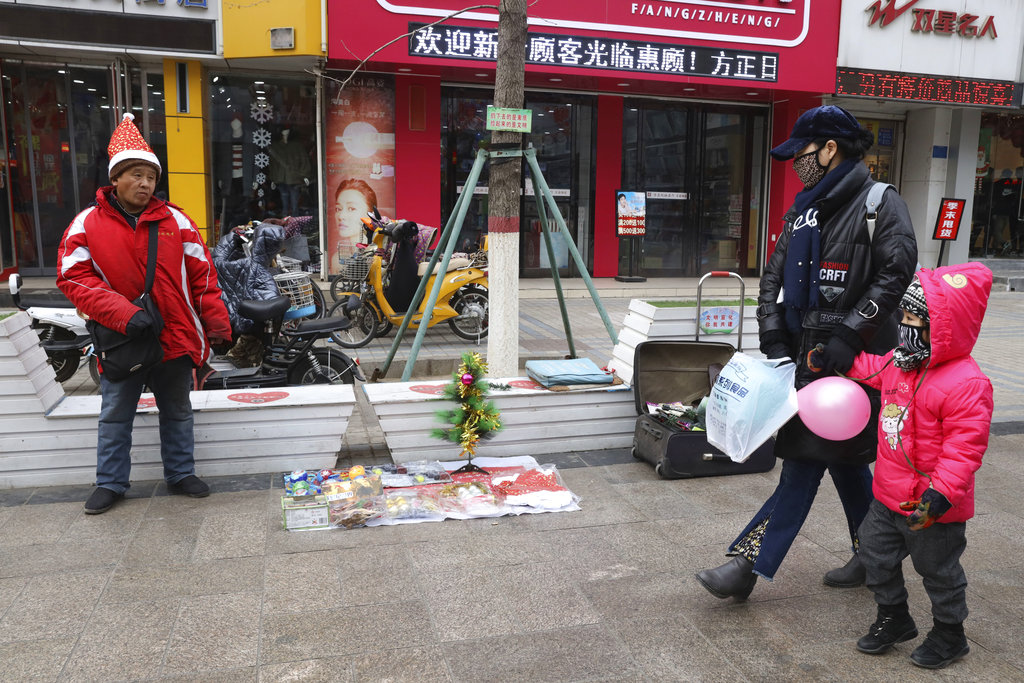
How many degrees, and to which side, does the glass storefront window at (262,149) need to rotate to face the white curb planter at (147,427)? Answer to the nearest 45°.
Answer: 0° — it already faces it

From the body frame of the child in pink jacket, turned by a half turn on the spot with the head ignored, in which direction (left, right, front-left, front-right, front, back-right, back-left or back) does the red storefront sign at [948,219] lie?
front-left

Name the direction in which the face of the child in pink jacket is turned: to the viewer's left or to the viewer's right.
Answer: to the viewer's left

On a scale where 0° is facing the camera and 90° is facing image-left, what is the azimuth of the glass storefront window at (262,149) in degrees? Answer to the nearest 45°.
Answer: approximately 0°

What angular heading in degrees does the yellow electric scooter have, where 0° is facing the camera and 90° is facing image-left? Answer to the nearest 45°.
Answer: approximately 90°

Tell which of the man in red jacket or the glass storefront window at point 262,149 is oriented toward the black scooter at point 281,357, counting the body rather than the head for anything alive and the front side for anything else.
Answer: the glass storefront window

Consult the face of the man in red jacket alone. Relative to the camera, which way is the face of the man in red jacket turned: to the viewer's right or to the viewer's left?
to the viewer's right

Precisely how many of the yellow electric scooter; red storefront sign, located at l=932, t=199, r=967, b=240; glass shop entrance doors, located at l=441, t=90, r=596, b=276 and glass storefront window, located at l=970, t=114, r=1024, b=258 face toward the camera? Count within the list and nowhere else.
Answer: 3

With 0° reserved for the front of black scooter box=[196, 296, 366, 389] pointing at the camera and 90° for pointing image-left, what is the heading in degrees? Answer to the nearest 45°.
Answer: approximately 90°
